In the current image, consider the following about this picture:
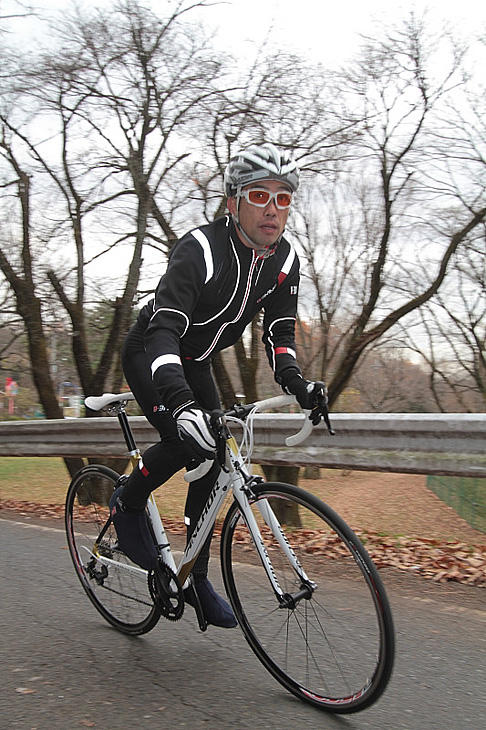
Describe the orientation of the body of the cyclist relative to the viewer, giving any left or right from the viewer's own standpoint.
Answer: facing the viewer and to the right of the viewer

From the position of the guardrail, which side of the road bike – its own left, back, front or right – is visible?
left

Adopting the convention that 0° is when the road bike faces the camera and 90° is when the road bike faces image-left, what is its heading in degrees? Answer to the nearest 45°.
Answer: approximately 315°

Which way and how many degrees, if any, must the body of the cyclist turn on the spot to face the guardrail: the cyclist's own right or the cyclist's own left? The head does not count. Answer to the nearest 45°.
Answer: approximately 90° to the cyclist's own left
